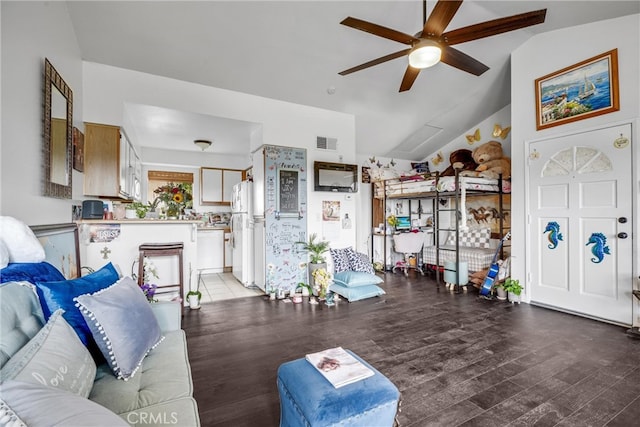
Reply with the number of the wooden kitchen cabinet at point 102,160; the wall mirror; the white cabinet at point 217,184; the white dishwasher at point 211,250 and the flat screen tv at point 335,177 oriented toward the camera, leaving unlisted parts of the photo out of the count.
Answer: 3

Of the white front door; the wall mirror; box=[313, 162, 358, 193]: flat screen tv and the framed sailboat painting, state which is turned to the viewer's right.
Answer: the wall mirror

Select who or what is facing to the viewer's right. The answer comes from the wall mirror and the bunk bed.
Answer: the wall mirror

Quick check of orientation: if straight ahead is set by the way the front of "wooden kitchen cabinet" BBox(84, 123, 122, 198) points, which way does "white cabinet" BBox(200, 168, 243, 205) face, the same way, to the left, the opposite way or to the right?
to the right

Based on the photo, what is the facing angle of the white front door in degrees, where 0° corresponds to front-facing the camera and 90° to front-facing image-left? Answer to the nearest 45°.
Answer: approximately 45°

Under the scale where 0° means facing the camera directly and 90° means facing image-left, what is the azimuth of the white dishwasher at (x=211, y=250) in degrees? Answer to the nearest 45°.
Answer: approximately 0°

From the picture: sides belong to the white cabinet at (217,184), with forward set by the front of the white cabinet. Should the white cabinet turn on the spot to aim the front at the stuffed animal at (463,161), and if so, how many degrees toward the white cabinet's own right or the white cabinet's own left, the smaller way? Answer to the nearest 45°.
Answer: approximately 45° to the white cabinet's own left

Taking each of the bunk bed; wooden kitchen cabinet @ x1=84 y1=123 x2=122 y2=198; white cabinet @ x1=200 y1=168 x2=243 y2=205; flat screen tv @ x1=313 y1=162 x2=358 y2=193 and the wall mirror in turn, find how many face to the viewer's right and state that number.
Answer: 2

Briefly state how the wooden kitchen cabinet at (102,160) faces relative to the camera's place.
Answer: facing to the right of the viewer

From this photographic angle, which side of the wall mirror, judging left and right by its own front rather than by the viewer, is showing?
right

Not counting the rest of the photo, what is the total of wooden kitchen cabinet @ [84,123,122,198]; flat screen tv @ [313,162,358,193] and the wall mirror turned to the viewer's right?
2
